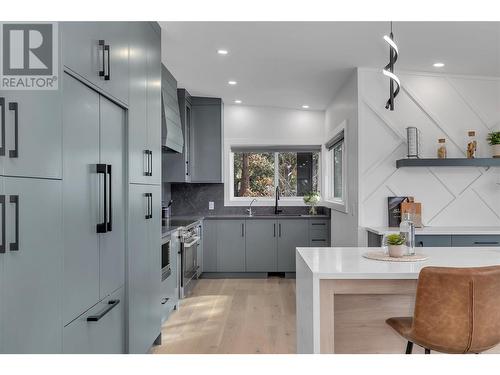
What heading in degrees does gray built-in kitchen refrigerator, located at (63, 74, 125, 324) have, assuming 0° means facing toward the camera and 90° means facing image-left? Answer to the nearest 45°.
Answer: approximately 315°

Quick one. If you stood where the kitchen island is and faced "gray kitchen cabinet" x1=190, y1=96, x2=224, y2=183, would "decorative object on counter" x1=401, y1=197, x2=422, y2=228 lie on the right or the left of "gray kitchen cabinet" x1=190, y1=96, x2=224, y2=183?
right

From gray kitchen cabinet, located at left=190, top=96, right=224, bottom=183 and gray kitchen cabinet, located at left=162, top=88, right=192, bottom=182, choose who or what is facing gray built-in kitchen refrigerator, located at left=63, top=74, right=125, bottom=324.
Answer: gray kitchen cabinet, located at left=190, top=96, right=224, bottom=183

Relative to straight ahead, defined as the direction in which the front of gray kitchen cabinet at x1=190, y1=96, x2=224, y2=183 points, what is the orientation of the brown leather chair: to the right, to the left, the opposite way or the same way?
the opposite way

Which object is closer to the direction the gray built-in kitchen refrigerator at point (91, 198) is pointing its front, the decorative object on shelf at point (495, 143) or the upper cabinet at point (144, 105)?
the decorative object on shelf

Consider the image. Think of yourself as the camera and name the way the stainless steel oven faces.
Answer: facing to the right of the viewer

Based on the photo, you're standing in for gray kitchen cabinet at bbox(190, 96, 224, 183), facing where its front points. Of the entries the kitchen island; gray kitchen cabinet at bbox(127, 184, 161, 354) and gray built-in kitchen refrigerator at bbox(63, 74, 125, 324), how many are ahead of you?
3

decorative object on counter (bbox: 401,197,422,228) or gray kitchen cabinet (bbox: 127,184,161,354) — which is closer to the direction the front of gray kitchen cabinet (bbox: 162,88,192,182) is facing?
the decorative object on counter
